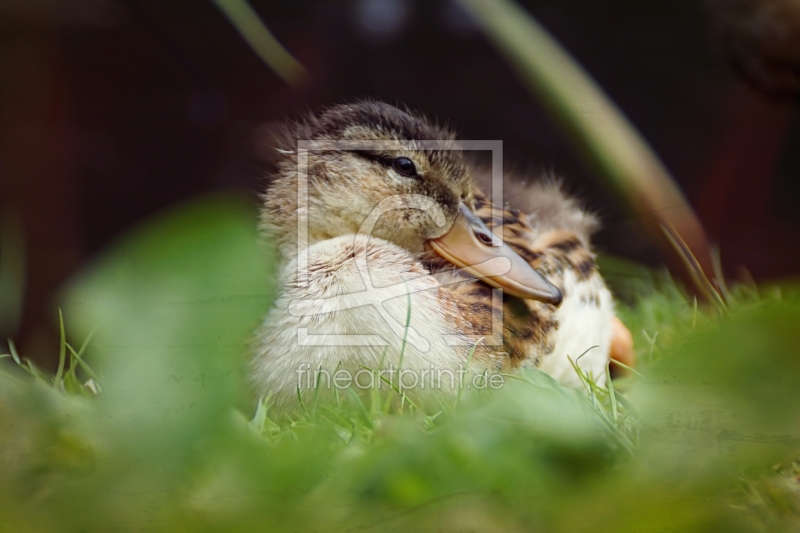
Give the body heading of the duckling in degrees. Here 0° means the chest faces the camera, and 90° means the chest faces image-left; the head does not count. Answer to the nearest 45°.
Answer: approximately 45°
